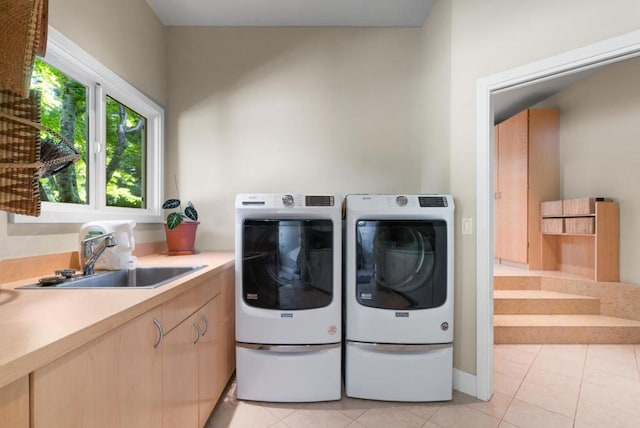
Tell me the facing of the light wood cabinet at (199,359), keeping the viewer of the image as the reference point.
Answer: facing the viewer and to the right of the viewer

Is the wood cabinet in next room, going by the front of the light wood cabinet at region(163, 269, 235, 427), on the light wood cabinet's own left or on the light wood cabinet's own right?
on the light wood cabinet's own left

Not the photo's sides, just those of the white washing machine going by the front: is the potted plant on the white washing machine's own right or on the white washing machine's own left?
on the white washing machine's own right

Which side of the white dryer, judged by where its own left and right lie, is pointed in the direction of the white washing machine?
right

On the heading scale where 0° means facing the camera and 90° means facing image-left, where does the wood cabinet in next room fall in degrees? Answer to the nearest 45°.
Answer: approximately 45°

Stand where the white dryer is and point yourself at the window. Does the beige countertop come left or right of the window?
left

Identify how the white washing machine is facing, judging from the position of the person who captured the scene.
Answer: facing the viewer

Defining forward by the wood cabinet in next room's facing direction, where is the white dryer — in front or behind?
in front

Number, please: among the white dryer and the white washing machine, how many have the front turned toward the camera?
2

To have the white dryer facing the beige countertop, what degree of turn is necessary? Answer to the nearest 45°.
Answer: approximately 45° to its right

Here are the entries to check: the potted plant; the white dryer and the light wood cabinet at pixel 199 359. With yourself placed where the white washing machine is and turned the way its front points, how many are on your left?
1

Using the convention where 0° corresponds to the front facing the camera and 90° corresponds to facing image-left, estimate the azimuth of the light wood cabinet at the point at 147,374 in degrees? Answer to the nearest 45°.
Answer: approximately 315°

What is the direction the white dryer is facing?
toward the camera
